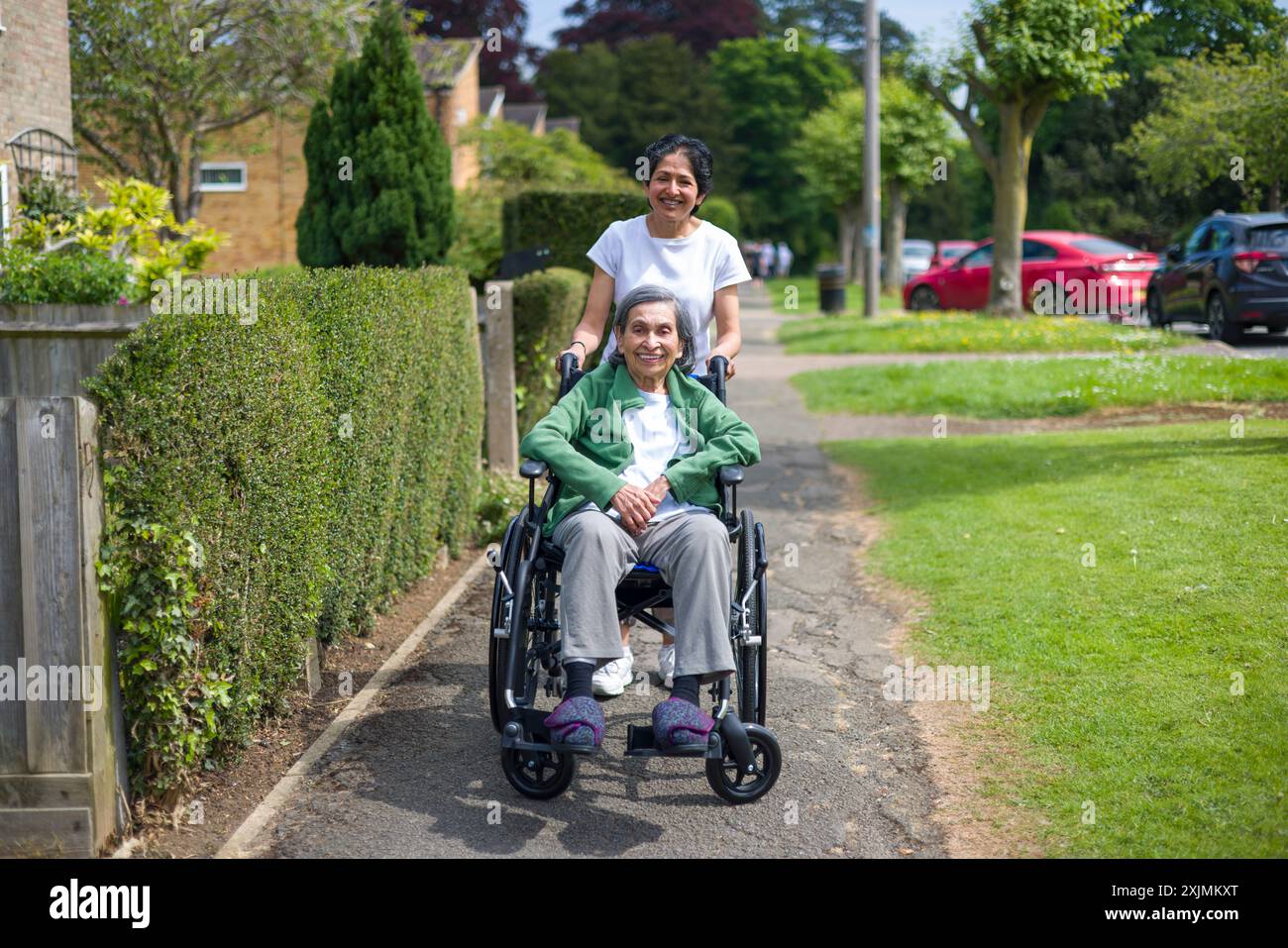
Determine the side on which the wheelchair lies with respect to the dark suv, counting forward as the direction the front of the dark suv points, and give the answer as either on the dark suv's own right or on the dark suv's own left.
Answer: on the dark suv's own left

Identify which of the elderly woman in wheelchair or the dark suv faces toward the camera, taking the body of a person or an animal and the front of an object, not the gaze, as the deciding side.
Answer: the elderly woman in wheelchair

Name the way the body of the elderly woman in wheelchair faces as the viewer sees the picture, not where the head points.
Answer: toward the camera

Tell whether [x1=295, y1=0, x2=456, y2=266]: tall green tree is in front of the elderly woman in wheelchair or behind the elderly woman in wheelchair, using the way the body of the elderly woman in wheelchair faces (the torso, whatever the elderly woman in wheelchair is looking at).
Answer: behind

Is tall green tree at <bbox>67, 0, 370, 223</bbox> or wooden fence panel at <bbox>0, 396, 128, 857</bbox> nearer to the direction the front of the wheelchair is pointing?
the wooden fence panel

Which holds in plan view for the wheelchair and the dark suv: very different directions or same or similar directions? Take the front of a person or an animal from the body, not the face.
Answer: very different directions

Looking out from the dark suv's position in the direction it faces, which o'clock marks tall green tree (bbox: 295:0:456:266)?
The tall green tree is roughly at 9 o'clock from the dark suv.

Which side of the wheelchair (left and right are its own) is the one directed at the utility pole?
back

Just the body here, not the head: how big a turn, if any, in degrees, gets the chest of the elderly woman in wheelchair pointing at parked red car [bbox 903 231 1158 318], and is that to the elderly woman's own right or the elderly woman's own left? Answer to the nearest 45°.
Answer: approximately 180°

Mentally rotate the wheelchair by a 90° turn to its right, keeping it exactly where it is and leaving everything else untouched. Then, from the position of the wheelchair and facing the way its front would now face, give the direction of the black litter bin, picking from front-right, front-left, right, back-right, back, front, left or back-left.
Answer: right

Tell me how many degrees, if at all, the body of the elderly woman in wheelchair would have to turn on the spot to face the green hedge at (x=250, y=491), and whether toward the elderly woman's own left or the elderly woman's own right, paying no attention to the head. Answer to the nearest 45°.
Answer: approximately 90° to the elderly woman's own right

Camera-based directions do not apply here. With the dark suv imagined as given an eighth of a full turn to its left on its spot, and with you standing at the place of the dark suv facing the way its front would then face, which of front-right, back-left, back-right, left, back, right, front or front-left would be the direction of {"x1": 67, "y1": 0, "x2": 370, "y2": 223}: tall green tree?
front

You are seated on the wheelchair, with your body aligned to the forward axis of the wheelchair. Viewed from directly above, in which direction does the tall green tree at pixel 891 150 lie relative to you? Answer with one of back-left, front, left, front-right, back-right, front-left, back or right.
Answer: back

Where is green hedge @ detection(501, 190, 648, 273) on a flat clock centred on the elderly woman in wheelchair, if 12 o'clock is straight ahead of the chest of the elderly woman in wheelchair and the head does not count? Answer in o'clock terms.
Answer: The green hedge is roughly at 6 o'clock from the elderly woman in wheelchair.

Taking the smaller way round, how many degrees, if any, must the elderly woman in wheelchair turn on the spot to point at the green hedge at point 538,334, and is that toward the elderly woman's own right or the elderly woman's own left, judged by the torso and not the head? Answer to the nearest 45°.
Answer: approximately 180°

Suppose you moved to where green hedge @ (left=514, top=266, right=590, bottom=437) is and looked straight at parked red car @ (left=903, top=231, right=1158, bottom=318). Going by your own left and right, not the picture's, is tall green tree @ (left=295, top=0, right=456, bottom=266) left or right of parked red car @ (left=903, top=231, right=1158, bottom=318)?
left

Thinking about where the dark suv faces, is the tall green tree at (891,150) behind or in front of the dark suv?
in front

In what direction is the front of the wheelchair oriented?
toward the camera
